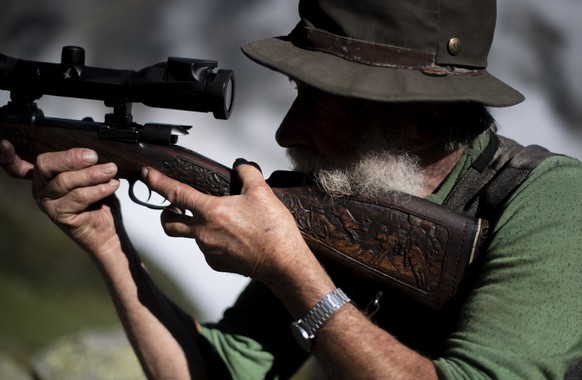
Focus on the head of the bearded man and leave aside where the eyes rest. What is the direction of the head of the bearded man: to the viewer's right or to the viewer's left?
to the viewer's left

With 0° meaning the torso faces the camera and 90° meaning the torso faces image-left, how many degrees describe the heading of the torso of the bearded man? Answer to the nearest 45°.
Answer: approximately 90°
